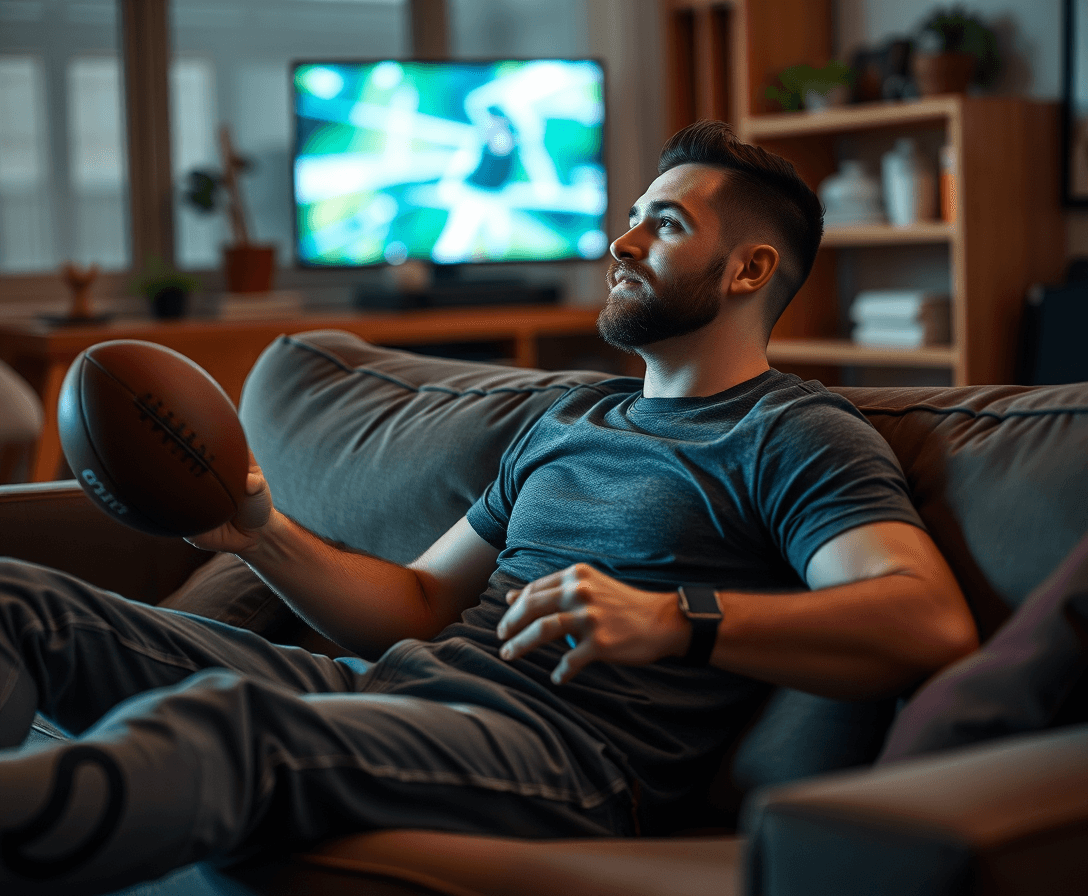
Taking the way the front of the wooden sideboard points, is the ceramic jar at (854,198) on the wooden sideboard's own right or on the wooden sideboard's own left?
on the wooden sideboard's own left

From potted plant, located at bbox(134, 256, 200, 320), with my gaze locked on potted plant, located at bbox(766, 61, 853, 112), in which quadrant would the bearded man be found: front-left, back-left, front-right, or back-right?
front-right

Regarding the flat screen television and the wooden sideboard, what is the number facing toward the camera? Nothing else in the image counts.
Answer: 2

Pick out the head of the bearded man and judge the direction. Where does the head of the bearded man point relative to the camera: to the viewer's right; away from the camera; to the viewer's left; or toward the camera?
to the viewer's left

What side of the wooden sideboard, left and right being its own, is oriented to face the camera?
front

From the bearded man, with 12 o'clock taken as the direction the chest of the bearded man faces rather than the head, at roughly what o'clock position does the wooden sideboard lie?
The wooden sideboard is roughly at 4 o'clock from the bearded man.

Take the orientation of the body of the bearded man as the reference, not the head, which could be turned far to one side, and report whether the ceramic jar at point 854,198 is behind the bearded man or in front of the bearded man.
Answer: behind

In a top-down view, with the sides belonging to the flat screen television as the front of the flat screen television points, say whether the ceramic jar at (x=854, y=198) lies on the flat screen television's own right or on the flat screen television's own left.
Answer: on the flat screen television's own left

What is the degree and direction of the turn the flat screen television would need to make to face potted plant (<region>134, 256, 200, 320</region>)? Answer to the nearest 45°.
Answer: approximately 90° to its right

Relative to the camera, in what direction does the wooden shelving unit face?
facing the viewer and to the left of the viewer

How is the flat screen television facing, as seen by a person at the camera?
facing the viewer

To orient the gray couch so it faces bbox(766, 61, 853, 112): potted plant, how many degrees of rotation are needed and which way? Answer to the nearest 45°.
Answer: approximately 135° to its right
